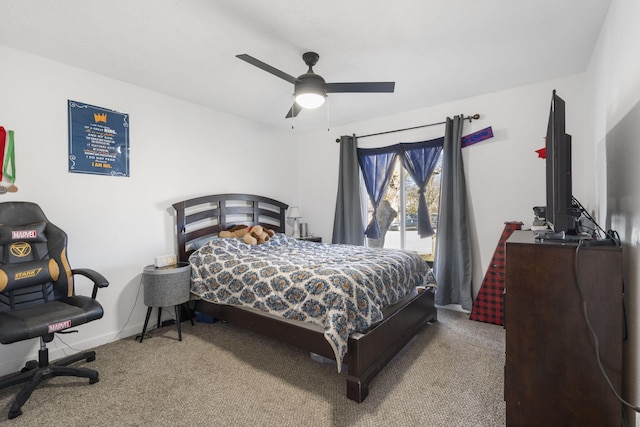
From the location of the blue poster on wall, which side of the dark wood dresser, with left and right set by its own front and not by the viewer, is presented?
front

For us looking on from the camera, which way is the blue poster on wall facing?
facing the viewer and to the right of the viewer

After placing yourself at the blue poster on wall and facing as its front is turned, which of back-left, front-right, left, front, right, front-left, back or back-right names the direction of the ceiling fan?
front

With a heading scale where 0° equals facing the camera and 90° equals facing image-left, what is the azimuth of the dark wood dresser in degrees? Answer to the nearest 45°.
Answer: approximately 90°

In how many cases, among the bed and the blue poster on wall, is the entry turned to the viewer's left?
0

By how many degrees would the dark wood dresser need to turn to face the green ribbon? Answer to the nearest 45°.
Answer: approximately 45° to its left

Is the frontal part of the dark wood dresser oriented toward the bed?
yes

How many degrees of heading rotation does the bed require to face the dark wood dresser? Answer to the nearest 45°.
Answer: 0° — it already faces it

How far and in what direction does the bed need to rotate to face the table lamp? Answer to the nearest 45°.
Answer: approximately 135° to its left

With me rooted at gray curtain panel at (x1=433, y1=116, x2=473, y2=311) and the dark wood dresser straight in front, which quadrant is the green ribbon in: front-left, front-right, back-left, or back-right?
front-right

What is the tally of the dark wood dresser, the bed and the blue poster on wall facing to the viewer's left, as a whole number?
1

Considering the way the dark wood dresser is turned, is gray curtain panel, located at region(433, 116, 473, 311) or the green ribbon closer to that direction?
the green ribbon
